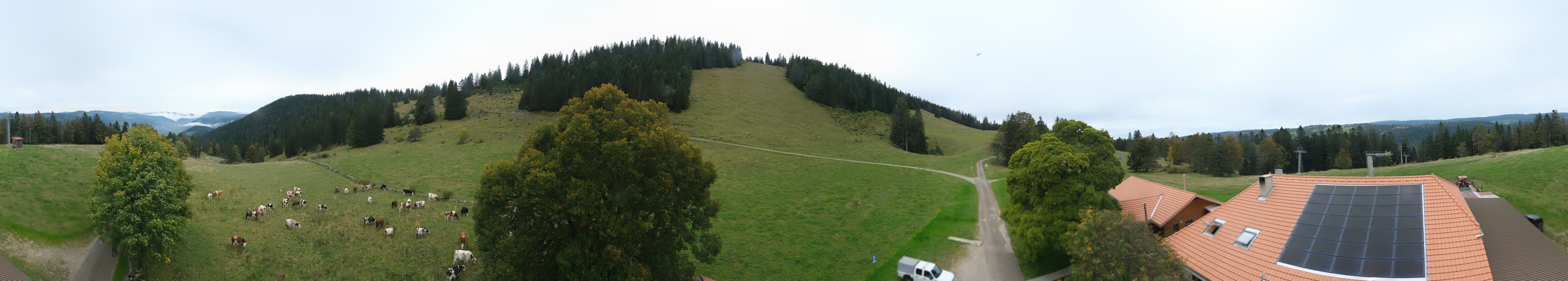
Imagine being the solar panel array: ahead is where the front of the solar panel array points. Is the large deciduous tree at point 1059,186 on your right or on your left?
on your right

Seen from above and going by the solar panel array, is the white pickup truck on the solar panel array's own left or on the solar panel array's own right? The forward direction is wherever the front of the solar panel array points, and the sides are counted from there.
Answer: on the solar panel array's own right

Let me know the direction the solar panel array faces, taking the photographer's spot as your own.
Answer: facing the viewer
